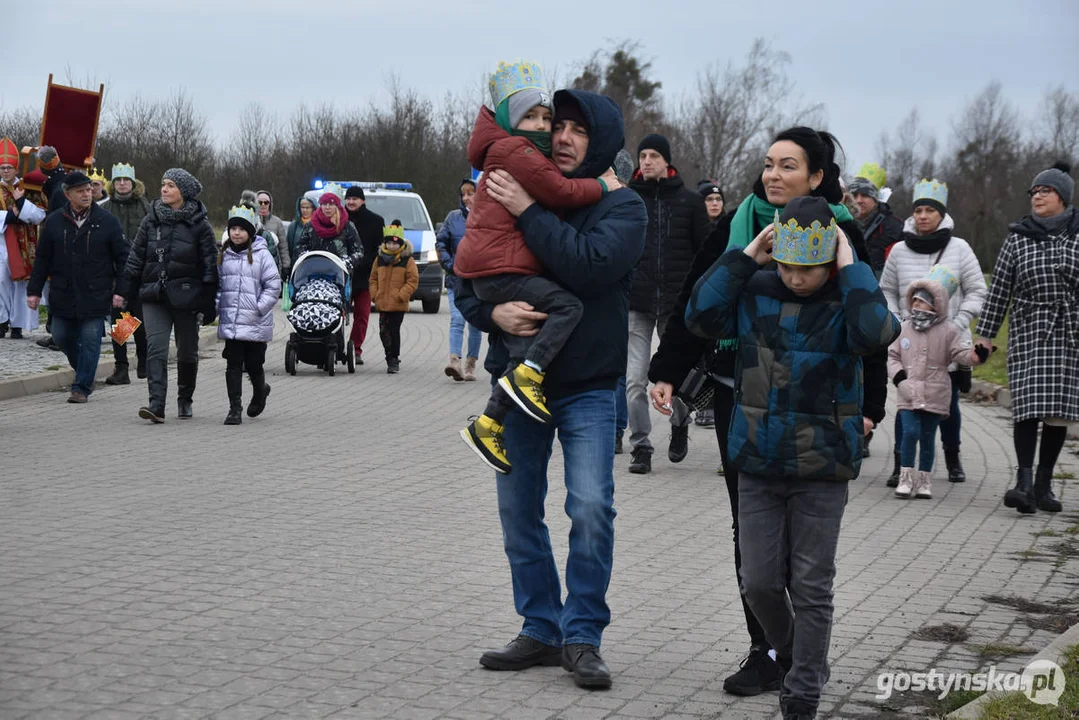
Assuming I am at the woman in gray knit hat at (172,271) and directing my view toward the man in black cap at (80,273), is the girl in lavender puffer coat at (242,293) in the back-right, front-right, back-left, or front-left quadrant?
back-right

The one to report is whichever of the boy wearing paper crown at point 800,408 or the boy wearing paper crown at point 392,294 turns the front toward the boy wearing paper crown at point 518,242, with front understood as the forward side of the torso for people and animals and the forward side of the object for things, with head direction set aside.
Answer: the boy wearing paper crown at point 392,294

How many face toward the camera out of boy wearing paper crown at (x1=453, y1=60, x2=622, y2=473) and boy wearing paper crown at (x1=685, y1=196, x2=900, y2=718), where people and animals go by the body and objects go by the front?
1

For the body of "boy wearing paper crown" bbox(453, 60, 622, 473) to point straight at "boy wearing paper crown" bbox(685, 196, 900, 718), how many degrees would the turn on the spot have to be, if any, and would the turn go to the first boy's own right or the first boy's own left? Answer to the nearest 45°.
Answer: approximately 45° to the first boy's own right

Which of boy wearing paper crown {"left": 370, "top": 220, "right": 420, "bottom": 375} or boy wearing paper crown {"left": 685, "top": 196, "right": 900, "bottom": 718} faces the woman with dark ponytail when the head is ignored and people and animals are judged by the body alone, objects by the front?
boy wearing paper crown {"left": 370, "top": 220, "right": 420, "bottom": 375}

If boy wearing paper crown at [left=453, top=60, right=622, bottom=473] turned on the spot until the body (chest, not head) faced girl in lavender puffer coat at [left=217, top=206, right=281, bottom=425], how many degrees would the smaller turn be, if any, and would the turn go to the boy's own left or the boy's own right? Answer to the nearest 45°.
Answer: approximately 90° to the boy's own left

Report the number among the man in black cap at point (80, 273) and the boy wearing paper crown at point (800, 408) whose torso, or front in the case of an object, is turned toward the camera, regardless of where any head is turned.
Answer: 2
